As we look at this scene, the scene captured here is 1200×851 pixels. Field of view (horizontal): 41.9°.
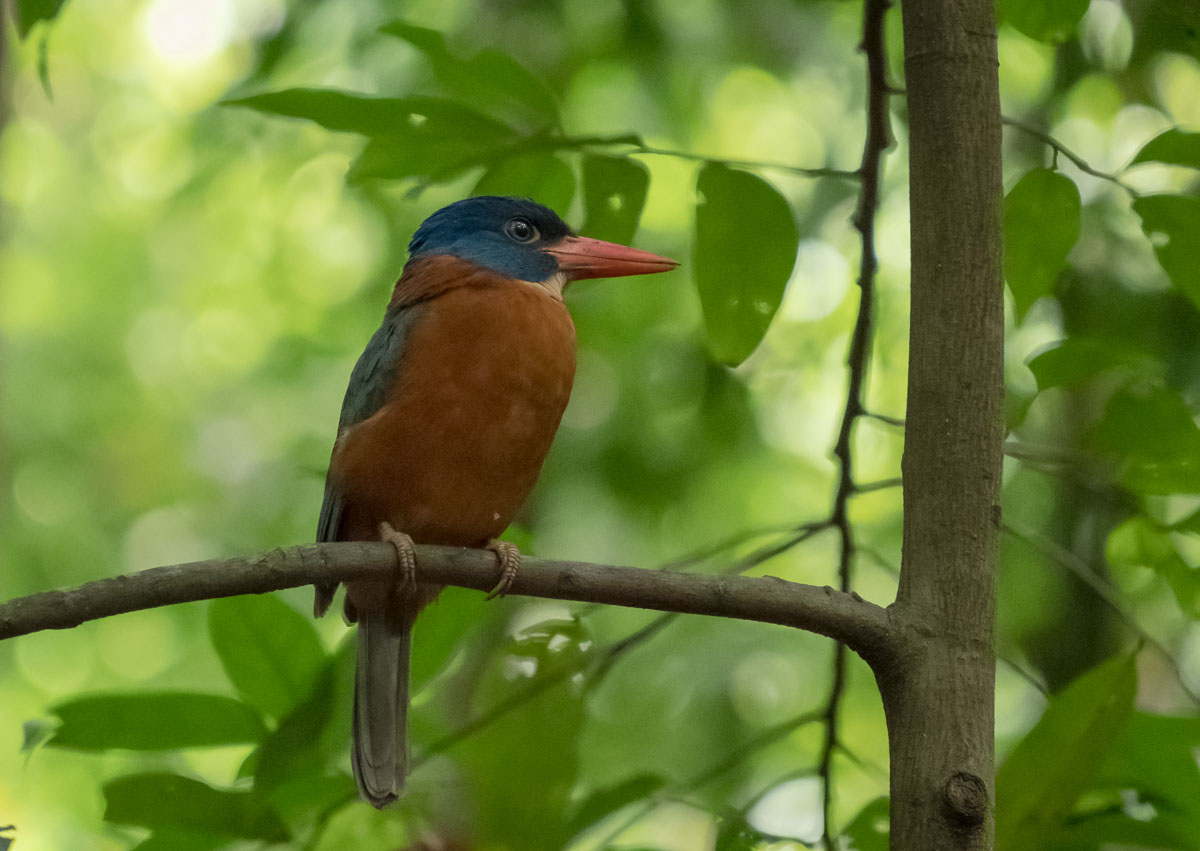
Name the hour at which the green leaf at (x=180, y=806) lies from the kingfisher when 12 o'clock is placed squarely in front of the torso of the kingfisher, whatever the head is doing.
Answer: The green leaf is roughly at 2 o'clock from the kingfisher.

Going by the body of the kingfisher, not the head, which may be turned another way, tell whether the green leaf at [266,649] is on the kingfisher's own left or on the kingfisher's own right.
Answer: on the kingfisher's own right

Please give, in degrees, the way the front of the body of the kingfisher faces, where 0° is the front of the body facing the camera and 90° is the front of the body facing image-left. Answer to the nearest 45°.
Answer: approximately 315°

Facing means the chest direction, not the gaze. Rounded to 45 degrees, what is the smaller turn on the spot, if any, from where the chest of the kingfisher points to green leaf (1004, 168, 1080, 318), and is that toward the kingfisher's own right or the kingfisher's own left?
0° — it already faces it

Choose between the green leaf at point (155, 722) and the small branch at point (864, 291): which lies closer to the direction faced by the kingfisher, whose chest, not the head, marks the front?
the small branch
